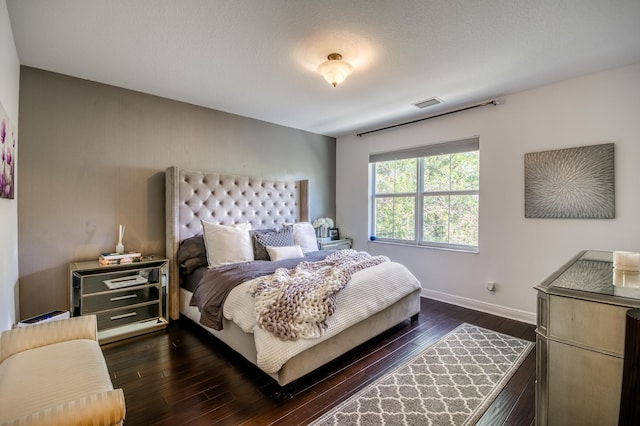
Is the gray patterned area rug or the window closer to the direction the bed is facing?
the gray patterned area rug

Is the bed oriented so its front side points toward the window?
no

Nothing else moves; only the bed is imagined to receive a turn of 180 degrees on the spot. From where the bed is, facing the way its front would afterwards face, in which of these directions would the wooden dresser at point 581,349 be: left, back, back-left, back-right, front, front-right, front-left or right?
back

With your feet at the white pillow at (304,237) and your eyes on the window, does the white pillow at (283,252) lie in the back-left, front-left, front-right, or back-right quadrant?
back-right

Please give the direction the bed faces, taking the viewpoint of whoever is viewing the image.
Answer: facing the viewer and to the right of the viewer

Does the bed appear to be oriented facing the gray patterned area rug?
yes

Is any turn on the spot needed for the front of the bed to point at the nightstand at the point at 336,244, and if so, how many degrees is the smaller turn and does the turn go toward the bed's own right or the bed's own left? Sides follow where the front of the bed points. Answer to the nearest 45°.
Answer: approximately 90° to the bed's own left
